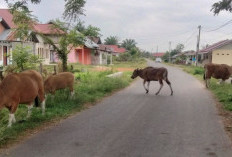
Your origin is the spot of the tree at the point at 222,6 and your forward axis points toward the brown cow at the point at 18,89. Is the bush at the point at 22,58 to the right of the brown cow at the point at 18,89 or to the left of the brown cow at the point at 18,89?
right

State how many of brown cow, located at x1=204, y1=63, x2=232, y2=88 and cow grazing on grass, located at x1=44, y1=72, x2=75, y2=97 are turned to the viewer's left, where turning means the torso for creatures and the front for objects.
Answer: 1

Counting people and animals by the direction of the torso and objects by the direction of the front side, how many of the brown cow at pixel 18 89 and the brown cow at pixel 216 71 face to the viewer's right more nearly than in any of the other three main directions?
1

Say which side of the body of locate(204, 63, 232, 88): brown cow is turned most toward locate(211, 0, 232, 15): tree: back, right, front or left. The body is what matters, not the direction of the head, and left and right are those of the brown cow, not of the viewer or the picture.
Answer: right
